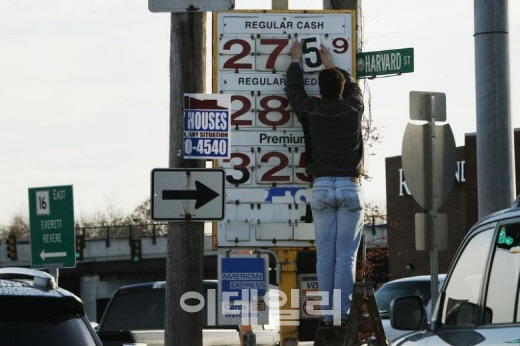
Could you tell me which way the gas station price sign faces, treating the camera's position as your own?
facing the viewer

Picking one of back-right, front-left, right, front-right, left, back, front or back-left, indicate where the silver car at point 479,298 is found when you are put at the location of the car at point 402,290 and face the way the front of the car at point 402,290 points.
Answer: left

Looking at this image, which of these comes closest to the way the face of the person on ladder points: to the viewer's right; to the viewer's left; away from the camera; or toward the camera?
away from the camera

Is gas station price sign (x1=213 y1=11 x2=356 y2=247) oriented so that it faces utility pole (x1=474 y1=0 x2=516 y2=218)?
no

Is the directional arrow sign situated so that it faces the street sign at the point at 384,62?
no

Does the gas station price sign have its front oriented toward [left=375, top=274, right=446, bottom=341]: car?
no

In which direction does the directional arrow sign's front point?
toward the camera

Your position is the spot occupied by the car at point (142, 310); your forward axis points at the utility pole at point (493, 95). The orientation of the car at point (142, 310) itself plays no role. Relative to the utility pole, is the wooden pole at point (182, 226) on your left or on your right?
right
